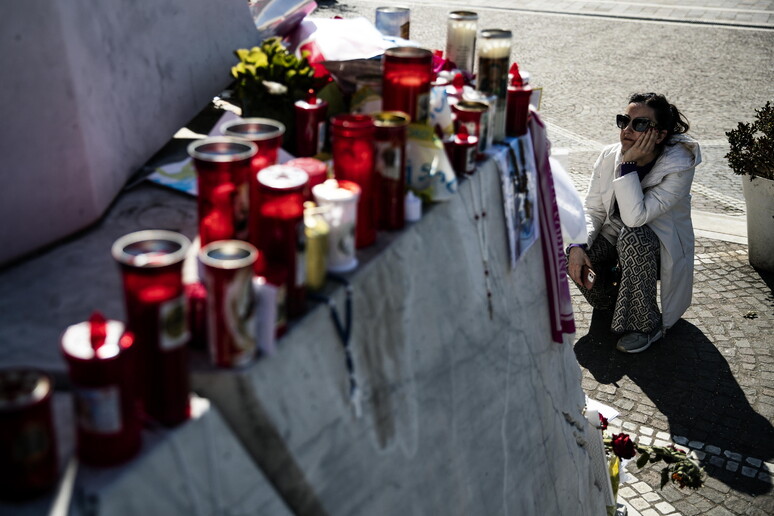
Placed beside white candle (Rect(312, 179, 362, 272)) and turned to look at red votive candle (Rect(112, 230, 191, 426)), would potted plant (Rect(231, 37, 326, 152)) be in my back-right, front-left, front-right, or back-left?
back-right

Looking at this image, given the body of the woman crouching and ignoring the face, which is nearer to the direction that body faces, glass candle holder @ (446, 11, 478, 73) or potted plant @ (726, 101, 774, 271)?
the glass candle holder

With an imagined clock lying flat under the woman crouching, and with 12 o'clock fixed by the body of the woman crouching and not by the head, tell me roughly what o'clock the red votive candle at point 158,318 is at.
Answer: The red votive candle is roughly at 11 o'clock from the woman crouching.

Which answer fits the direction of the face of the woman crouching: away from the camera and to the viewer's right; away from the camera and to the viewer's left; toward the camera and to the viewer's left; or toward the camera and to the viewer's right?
toward the camera and to the viewer's left

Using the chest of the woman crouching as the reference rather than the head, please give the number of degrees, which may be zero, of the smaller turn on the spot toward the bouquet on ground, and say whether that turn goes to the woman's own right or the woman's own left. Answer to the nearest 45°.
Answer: approximately 45° to the woman's own left

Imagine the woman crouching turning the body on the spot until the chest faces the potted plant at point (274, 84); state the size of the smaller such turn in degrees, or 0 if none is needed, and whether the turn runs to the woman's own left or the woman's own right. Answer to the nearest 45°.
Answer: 0° — they already face it

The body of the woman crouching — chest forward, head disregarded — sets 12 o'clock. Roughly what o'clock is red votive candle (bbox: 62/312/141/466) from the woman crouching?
The red votive candle is roughly at 11 o'clock from the woman crouching.

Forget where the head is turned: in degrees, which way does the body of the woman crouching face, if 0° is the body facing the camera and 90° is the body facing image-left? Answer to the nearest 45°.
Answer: approximately 45°

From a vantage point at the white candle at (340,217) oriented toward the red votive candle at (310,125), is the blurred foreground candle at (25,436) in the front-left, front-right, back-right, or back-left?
back-left

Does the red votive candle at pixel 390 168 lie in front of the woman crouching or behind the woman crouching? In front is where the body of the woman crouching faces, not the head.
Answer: in front

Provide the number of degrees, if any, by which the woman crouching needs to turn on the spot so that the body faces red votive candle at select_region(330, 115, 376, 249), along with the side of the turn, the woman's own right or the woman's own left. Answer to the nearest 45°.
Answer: approximately 45° to the woman's own left

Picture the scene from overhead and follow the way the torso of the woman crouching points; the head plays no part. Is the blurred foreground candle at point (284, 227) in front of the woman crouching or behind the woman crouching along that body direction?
in front
